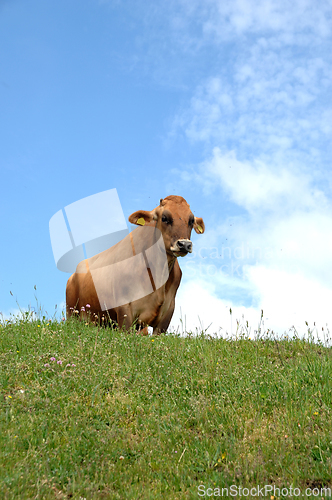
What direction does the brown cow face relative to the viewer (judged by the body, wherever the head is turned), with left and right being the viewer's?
facing the viewer and to the right of the viewer
